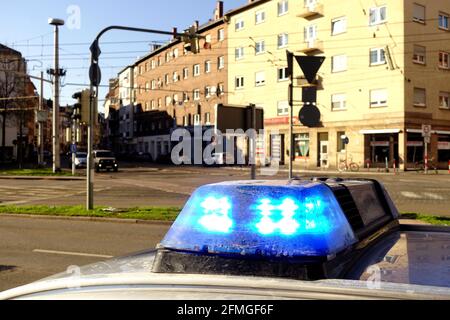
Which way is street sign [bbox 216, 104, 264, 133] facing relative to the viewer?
away from the camera

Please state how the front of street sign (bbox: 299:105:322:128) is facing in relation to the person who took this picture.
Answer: facing away from the viewer

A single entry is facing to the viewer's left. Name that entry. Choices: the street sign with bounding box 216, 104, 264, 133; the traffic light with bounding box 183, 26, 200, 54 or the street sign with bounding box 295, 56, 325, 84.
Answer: the traffic light

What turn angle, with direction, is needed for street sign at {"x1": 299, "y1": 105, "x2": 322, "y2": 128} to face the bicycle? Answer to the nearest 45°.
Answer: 0° — it already faces it

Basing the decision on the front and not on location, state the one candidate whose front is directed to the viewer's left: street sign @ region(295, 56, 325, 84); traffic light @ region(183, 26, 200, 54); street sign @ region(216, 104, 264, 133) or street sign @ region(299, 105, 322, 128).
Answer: the traffic light

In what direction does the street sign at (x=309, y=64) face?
away from the camera

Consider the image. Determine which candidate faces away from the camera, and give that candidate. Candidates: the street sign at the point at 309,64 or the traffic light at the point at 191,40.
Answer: the street sign

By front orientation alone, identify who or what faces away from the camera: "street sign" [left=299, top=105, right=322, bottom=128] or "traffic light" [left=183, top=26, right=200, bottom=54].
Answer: the street sign

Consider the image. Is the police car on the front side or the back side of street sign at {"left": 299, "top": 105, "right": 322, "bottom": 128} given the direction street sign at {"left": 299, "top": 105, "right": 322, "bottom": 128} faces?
on the back side
